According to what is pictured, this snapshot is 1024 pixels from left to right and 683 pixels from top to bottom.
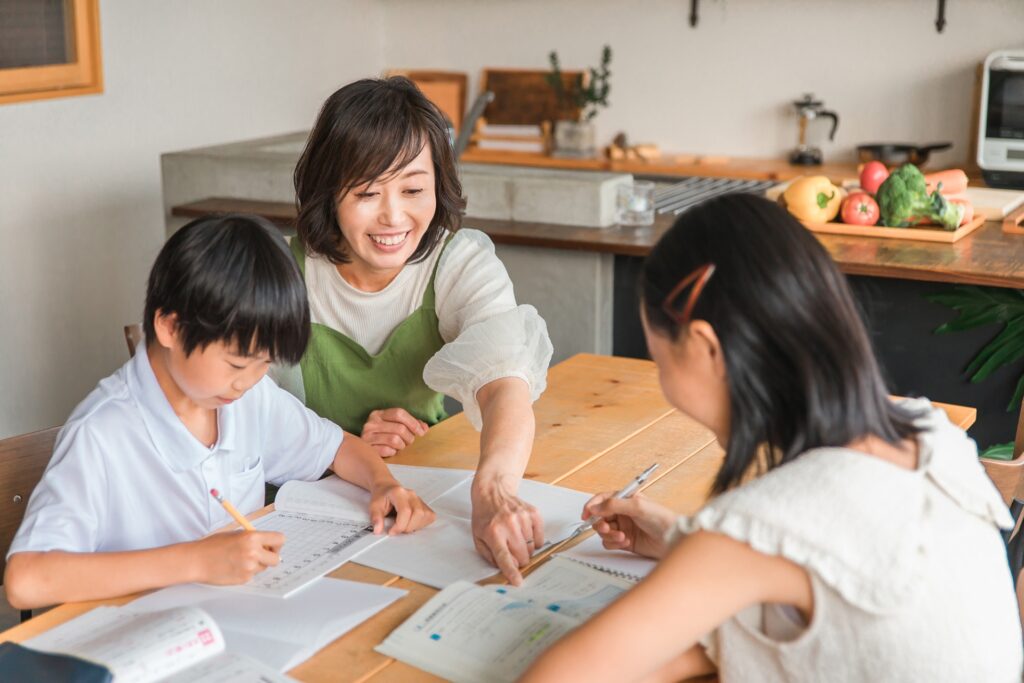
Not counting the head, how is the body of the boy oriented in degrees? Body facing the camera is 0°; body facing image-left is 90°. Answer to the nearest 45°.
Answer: approximately 315°

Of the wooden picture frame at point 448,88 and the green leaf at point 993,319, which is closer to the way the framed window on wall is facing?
the green leaf

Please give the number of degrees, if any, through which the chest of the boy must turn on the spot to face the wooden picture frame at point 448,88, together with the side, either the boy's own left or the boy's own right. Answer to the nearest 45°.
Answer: approximately 135° to the boy's own left

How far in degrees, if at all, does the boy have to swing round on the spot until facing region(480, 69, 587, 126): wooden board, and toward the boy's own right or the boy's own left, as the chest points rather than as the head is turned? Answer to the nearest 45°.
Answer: approximately 135° to the boy's own left
